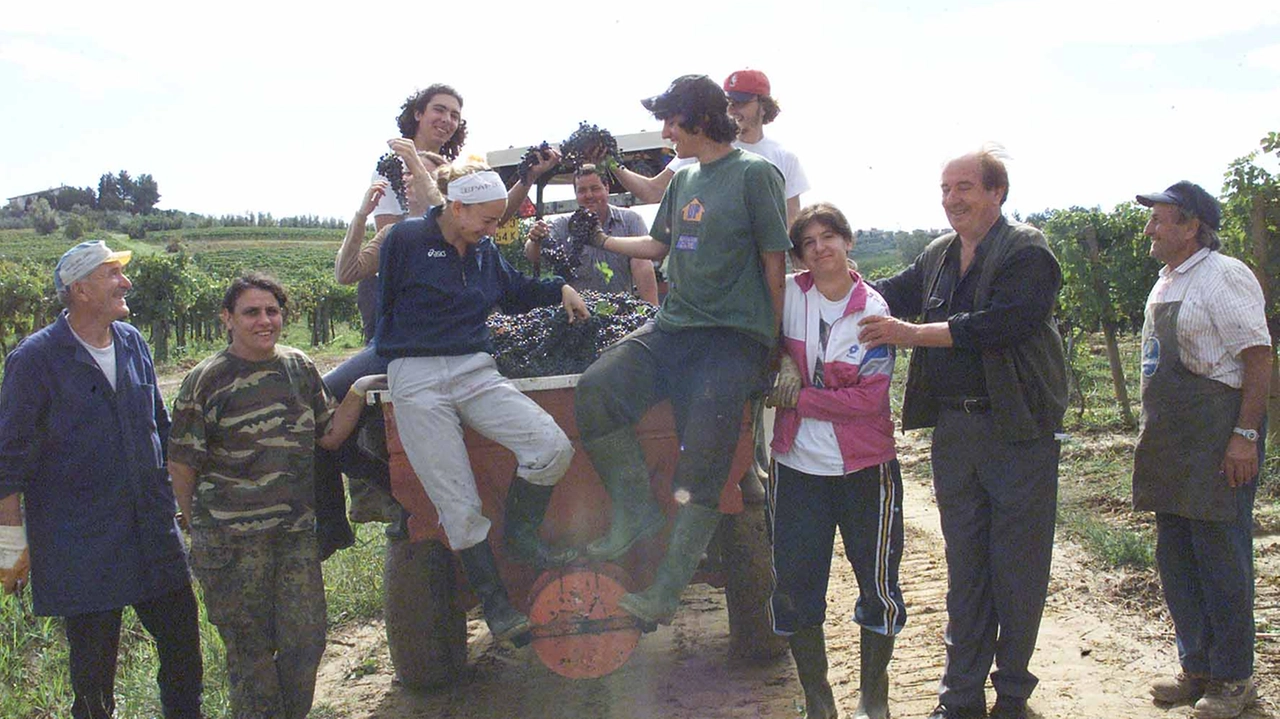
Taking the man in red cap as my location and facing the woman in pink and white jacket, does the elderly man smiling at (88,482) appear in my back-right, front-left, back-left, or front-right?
front-right

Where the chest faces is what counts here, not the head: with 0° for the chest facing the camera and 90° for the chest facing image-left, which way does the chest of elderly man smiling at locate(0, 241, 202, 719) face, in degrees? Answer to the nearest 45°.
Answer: approximately 315°

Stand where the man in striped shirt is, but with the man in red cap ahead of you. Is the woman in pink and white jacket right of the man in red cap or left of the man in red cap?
left

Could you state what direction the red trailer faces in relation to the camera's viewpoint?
facing away from the viewer

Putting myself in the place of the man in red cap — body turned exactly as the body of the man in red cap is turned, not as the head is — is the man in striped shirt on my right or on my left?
on my left

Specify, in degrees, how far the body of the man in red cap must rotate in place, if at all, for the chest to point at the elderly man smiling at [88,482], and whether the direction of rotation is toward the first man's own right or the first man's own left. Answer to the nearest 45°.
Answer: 0° — they already face them

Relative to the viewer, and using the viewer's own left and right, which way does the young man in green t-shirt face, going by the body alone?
facing the viewer and to the left of the viewer

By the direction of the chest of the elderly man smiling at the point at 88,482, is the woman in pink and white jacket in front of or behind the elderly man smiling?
in front

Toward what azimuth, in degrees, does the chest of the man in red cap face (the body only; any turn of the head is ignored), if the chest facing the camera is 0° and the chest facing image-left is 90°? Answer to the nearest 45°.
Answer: approximately 45°

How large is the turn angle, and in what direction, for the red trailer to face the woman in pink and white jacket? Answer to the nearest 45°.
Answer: approximately 90° to its right

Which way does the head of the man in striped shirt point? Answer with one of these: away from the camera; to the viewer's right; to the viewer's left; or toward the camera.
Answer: to the viewer's left
